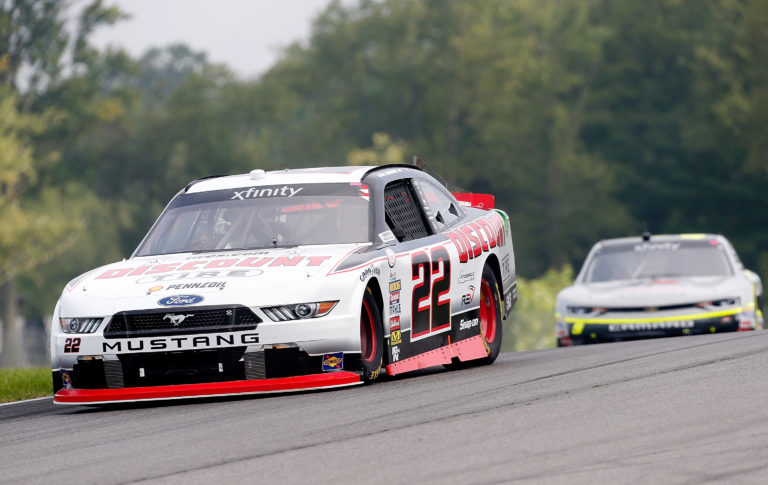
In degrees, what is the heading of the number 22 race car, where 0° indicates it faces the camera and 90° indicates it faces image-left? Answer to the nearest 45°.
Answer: approximately 45°

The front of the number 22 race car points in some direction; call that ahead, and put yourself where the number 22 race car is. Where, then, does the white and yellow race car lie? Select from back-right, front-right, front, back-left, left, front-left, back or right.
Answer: back

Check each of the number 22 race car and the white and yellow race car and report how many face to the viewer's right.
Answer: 0

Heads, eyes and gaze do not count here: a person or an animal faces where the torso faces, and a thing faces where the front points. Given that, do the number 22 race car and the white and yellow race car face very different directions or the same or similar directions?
same or similar directions

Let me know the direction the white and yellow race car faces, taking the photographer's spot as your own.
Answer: facing the viewer

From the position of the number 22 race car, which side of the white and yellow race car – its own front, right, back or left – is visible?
front
